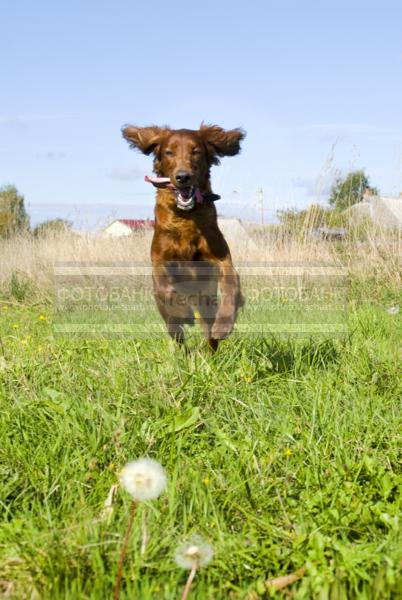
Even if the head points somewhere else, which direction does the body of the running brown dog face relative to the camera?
toward the camera

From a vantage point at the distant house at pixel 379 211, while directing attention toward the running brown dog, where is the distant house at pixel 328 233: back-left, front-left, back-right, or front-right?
front-right

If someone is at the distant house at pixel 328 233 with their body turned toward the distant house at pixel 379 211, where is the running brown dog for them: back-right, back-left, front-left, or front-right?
back-right

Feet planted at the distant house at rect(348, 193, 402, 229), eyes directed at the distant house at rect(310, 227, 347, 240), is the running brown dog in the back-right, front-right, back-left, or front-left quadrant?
front-left

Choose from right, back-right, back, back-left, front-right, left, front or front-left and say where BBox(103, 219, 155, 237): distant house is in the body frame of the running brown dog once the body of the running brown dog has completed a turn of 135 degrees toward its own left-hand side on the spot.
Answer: front-left

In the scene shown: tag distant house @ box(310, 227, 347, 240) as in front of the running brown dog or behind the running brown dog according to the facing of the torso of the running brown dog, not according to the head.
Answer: behind

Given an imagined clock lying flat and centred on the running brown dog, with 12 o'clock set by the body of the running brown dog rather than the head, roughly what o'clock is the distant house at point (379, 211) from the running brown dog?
The distant house is roughly at 7 o'clock from the running brown dog.
